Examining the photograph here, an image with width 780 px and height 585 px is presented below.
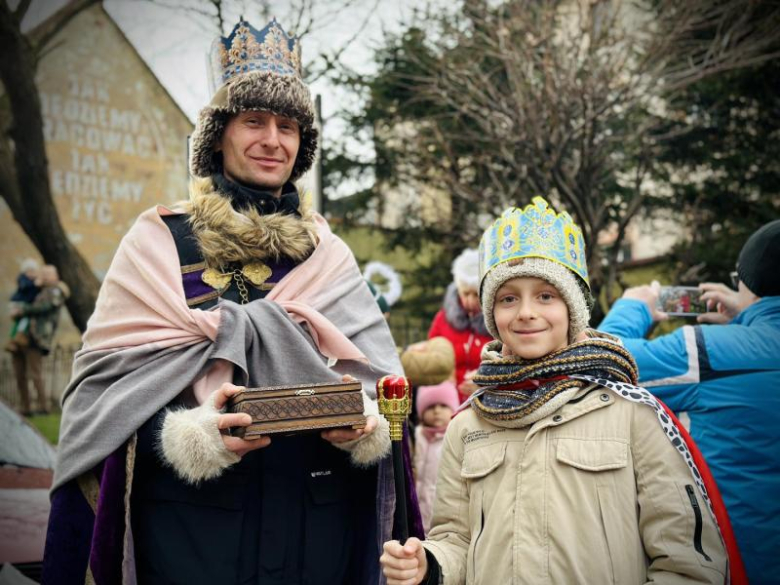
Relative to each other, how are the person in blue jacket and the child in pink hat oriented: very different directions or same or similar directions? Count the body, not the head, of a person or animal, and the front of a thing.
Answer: very different directions

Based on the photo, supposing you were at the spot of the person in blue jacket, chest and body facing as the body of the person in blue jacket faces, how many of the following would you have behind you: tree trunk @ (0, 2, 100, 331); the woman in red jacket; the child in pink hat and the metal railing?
0

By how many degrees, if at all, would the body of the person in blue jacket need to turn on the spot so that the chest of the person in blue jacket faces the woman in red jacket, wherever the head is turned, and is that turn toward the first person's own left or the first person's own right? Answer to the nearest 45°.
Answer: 0° — they already face them

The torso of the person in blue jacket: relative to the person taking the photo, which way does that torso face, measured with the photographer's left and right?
facing away from the viewer and to the left of the viewer

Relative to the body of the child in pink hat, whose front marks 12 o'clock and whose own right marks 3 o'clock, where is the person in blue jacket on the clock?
The person in blue jacket is roughly at 11 o'clock from the child in pink hat.

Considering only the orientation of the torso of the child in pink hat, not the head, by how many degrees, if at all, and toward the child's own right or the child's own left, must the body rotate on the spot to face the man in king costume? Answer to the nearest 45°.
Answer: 0° — they already face them

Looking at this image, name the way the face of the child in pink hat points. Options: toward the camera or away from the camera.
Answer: toward the camera

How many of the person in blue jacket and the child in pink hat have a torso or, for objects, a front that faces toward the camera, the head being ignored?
1

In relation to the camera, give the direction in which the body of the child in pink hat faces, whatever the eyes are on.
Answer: toward the camera

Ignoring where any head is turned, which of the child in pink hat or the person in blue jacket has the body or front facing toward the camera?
the child in pink hat

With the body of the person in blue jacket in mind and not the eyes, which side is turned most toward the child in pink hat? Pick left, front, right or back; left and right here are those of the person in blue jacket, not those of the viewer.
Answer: front

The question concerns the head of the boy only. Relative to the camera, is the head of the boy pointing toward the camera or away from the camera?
toward the camera

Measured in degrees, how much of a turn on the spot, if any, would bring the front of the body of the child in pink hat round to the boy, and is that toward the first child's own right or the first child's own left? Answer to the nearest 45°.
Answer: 0° — they already face them

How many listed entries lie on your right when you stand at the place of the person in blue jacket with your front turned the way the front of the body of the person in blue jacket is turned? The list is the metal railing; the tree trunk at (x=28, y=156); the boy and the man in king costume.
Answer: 0
